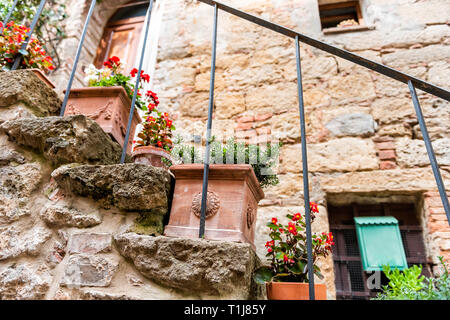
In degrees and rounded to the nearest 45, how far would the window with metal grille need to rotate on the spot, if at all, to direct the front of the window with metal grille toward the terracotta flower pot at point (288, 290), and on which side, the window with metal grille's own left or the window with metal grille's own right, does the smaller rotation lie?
0° — it already faces it

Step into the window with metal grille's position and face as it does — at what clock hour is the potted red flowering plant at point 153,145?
The potted red flowering plant is roughly at 1 o'clock from the window with metal grille.

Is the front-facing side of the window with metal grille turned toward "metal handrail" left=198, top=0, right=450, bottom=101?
yes

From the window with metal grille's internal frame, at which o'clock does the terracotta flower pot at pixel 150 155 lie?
The terracotta flower pot is roughly at 1 o'clock from the window with metal grille.

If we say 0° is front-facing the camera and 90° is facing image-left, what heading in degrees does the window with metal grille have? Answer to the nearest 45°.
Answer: approximately 0°
